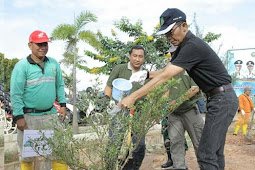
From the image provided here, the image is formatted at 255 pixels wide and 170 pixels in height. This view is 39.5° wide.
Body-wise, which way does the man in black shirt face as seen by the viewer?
to the viewer's left

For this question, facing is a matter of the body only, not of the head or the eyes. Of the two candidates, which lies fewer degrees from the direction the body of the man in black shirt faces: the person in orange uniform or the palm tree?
the palm tree

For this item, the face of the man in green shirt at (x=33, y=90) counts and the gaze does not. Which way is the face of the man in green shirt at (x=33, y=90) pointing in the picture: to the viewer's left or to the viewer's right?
to the viewer's right

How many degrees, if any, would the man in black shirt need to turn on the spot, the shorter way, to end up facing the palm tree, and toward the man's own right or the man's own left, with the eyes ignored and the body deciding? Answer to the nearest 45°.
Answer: approximately 45° to the man's own right

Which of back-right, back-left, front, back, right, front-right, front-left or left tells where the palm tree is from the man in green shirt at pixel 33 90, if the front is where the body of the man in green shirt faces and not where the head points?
back-left

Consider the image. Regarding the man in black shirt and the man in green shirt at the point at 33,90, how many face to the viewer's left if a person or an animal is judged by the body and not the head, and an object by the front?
1

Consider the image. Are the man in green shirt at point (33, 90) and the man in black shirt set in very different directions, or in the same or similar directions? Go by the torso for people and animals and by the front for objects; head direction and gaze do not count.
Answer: very different directions

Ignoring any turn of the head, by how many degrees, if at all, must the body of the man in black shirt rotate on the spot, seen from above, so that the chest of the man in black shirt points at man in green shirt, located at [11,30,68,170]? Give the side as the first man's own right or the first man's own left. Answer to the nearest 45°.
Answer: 0° — they already face them

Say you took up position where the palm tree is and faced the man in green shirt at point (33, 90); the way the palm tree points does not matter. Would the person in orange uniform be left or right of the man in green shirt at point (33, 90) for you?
left

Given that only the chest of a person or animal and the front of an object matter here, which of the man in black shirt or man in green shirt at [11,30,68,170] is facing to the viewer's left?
the man in black shirt

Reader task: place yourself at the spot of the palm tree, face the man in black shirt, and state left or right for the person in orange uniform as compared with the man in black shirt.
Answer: left

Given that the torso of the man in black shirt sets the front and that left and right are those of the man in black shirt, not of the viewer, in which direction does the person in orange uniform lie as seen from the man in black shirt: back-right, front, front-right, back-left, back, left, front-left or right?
right

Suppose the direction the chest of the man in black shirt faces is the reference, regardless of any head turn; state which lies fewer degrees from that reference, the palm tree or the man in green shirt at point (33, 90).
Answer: the man in green shirt

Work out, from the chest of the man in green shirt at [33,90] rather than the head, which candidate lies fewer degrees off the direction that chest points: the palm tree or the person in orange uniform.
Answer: the person in orange uniform
